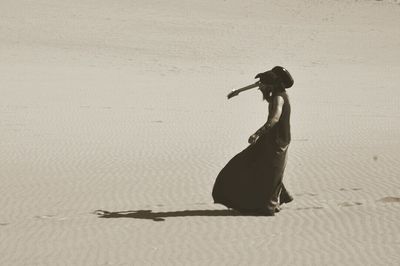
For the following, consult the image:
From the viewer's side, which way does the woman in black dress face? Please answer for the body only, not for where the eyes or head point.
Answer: to the viewer's left
